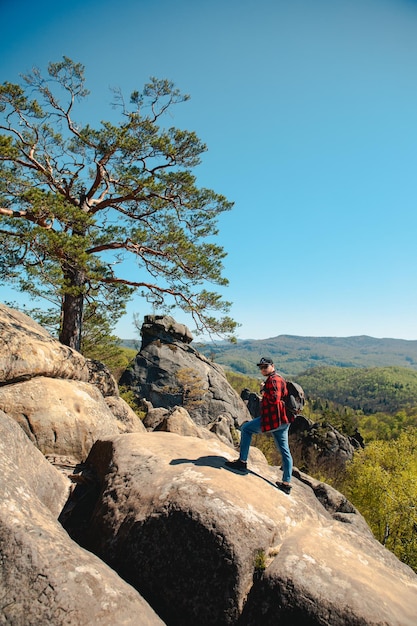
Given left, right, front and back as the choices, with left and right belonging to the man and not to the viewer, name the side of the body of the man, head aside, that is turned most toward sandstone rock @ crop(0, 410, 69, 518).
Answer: front

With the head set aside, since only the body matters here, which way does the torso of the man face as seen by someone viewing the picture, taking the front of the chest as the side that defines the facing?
to the viewer's left

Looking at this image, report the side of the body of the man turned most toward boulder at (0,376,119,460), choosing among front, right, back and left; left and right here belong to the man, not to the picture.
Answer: front

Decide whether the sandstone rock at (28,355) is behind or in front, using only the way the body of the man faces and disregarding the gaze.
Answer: in front
